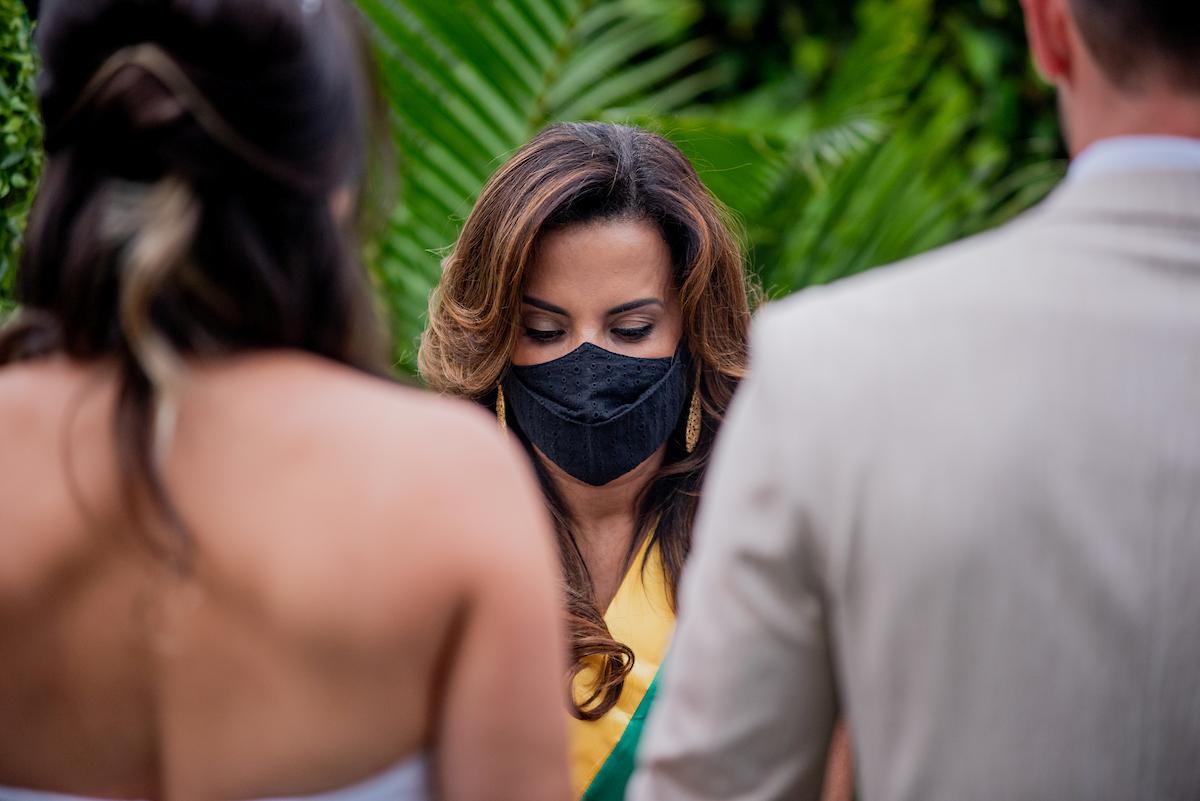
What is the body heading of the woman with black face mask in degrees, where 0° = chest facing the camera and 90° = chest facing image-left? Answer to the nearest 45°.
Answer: approximately 0°
